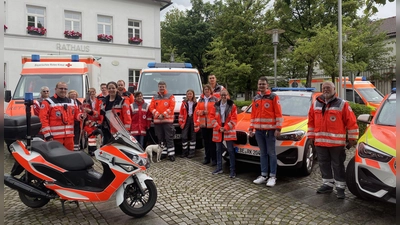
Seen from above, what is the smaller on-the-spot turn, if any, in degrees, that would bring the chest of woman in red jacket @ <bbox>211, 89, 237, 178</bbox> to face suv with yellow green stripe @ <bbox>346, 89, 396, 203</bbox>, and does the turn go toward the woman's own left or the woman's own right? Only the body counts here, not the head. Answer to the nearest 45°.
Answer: approximately 45° to the woman's own left

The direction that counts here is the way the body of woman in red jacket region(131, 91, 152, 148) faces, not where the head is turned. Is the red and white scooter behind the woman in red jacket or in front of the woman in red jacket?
in front

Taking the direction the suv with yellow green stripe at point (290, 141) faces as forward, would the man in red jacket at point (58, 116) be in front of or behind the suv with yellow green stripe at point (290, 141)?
in front

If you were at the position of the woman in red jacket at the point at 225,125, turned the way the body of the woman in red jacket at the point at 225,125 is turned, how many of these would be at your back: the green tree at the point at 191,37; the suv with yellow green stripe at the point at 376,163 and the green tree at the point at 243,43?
2

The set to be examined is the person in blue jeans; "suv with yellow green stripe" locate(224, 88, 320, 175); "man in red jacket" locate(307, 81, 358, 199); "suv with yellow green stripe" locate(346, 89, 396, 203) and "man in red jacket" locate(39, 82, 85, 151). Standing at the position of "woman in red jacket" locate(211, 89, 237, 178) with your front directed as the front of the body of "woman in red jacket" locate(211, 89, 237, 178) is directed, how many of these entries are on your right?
1

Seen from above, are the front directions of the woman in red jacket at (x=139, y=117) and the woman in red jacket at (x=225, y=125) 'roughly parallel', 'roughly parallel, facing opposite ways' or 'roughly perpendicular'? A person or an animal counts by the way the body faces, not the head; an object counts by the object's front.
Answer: roughly parallel

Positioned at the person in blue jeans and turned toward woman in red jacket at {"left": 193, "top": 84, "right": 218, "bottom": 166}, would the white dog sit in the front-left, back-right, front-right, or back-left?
front-left

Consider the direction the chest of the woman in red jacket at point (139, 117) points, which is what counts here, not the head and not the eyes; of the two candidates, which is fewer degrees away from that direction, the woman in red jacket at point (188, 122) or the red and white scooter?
the red and white scooter

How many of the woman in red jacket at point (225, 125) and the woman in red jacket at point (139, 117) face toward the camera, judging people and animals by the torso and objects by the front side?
2

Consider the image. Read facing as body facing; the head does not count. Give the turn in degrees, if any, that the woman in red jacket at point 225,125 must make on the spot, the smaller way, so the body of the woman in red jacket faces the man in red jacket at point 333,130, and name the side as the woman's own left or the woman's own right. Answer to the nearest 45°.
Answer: approximately 45° to the woman's own left

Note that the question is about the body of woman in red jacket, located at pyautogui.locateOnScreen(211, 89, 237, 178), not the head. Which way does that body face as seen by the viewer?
toward the camera

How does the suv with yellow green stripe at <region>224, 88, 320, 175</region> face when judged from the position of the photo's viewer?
facing the viewer and to the left of the viewer

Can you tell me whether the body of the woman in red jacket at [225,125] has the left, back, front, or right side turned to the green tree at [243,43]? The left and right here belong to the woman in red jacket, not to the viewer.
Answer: back

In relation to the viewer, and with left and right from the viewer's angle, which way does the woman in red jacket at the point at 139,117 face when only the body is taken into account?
facing the viewer

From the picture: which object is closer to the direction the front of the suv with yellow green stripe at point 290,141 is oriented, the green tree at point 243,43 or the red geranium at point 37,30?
the red geranium

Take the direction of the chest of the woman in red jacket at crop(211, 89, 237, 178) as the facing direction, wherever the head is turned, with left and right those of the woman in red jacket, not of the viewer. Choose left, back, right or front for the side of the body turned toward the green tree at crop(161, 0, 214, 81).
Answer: back

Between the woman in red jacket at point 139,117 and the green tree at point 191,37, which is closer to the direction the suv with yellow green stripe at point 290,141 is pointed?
the woman in red jacket
